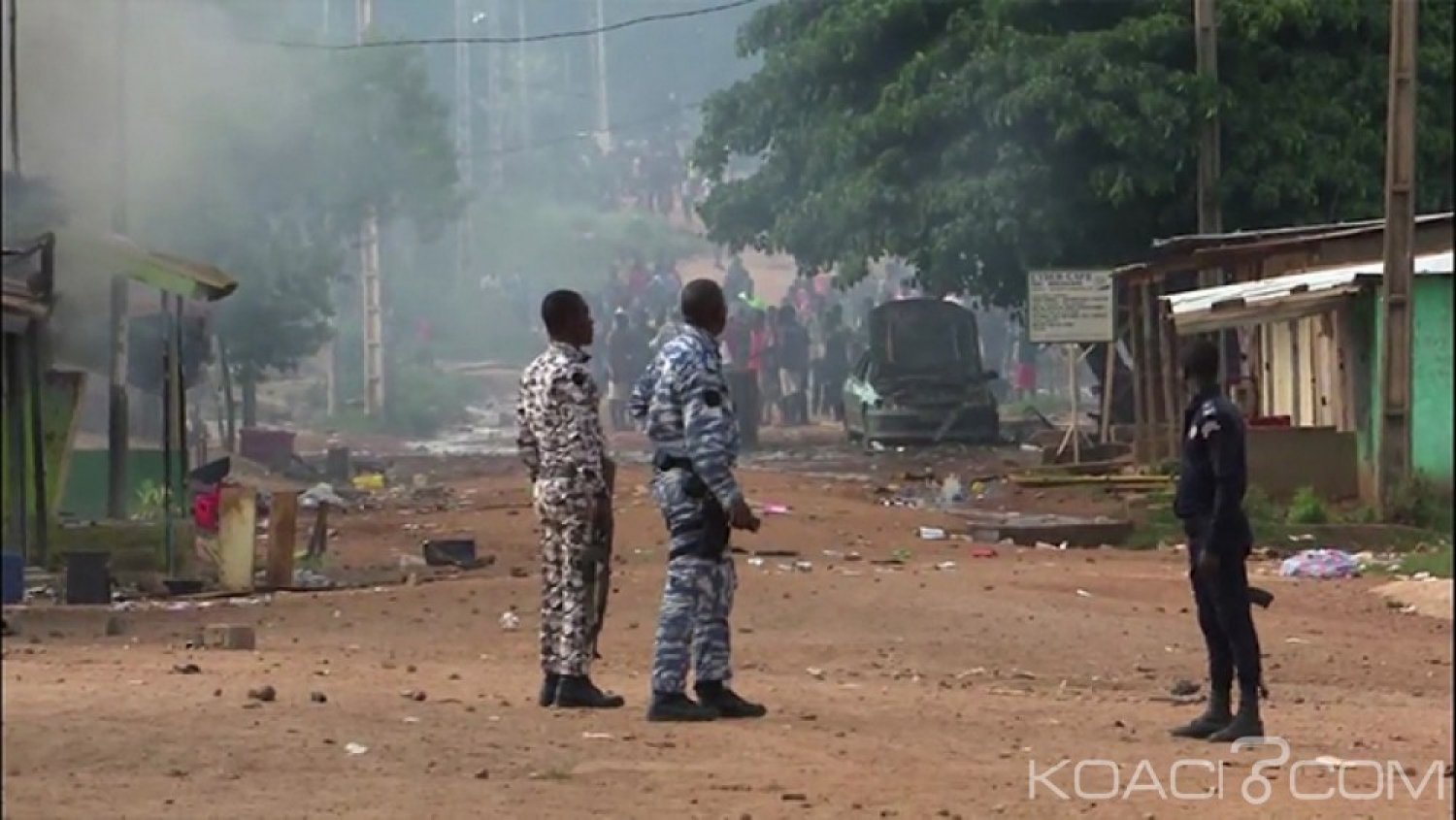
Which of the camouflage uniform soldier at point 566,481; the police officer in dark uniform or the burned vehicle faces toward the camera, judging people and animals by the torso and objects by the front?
the burned vehicle

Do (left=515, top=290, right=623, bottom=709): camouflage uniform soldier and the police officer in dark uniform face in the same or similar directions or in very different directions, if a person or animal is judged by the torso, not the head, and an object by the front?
very different directions

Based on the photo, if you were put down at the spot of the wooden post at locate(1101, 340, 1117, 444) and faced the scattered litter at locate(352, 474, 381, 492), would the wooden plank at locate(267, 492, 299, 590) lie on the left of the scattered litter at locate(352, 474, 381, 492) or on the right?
left

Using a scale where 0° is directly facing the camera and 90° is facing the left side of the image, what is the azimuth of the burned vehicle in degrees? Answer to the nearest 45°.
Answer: approximately 0°

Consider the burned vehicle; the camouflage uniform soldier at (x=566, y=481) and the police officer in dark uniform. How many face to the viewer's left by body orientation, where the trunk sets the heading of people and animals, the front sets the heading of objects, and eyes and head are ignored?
1

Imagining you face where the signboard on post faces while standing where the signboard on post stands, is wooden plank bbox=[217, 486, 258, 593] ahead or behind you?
ahead

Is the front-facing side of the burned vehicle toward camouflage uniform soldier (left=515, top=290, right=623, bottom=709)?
yes

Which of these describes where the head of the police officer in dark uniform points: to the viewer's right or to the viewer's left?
to the viewer's left

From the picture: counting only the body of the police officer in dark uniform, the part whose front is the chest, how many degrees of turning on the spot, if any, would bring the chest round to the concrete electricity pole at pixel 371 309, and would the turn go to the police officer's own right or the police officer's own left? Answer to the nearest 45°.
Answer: approximately 45° to the police officer's own right

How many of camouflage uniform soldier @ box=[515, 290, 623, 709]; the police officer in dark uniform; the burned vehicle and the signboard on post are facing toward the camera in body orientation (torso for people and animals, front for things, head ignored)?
2

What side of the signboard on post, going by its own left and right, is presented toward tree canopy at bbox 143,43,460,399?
right

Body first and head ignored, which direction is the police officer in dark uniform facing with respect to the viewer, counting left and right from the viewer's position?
facing to the left of the viewer
